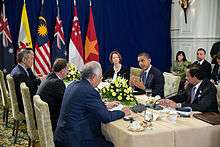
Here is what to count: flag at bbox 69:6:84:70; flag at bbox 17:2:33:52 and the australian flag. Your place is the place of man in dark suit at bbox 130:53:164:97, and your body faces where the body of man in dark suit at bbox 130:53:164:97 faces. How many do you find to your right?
3

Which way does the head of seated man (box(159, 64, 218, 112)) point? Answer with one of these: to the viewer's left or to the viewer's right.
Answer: to the viewer's left

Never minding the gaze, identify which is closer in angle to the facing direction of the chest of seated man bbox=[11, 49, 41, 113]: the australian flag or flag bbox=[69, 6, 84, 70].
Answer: the flag

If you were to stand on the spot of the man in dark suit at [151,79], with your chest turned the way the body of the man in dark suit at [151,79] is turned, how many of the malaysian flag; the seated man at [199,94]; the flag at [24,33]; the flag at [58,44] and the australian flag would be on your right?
4

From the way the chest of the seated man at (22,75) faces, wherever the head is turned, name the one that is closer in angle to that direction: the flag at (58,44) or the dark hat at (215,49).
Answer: the dark hat

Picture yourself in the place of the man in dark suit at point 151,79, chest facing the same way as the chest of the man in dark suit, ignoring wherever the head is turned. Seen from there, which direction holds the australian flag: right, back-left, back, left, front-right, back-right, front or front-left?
right

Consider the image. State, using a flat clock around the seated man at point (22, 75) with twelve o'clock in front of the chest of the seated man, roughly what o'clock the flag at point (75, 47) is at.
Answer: The flag is roughly at 10 o'clock from the seated man.

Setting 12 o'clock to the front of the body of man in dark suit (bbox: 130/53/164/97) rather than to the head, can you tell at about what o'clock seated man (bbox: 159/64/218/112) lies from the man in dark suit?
The seated man is roughly at 10 o'clock from the man in dark suit.

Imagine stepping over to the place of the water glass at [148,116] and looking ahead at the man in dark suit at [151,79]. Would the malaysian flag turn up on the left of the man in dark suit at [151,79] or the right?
left

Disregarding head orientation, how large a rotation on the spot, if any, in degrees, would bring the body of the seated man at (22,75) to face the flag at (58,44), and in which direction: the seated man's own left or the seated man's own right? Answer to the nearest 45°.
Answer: approximately 90° to the seated man's own left

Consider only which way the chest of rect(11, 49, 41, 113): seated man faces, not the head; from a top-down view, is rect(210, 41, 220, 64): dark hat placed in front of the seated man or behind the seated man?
in front

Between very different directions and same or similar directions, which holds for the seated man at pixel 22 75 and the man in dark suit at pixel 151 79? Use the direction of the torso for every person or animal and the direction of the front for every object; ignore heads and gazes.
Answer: very different directions

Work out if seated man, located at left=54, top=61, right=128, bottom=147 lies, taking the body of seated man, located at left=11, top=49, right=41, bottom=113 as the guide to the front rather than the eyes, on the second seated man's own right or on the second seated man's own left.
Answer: on the second seated man's own right

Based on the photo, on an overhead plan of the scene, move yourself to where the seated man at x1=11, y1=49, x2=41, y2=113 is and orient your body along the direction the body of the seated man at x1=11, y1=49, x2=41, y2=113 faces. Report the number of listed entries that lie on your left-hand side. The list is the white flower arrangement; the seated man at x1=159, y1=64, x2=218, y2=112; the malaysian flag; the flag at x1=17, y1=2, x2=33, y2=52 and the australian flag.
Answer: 3

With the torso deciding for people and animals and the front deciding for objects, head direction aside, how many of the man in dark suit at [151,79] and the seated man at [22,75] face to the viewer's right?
1

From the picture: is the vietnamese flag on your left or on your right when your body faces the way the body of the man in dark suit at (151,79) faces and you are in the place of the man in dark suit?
on your right

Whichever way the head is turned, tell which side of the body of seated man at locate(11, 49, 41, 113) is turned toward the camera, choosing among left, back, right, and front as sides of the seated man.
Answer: right
